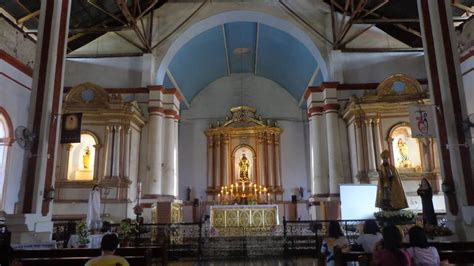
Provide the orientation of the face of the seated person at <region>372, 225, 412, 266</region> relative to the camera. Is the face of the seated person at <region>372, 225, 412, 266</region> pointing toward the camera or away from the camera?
away from the camera

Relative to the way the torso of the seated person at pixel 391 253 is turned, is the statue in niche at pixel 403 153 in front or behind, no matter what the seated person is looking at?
in front

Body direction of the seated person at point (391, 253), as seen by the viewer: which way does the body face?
away from the camera

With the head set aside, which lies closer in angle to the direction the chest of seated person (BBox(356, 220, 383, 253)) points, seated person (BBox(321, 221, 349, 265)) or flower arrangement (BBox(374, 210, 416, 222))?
the flower arrangement

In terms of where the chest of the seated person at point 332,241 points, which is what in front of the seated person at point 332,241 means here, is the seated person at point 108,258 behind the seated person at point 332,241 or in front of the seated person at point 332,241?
behind

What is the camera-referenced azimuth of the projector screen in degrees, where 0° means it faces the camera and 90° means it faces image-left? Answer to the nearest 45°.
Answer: approximately 0°

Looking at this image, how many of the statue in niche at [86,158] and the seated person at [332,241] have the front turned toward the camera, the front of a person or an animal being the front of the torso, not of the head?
1

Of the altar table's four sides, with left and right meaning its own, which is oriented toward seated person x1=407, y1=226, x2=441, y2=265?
front

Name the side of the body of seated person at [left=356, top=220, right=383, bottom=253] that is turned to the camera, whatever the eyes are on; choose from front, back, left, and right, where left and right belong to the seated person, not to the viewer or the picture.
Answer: back

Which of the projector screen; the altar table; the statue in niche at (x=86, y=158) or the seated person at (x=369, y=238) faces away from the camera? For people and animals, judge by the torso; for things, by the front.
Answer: the seated person

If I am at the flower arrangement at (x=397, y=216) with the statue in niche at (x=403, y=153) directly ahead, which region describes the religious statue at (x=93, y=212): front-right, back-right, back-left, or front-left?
back-left

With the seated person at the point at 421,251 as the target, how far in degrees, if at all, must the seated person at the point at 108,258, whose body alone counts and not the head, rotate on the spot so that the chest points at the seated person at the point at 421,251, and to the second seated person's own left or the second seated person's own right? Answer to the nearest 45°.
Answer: approximately 90° to the second seated person's own right

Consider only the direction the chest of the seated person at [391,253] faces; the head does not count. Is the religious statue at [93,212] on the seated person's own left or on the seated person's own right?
on the seated person's own left

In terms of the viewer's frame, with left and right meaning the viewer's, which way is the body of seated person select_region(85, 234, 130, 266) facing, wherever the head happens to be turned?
facing away from the viewer

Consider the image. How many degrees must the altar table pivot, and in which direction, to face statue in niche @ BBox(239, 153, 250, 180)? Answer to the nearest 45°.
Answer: approximately 180°

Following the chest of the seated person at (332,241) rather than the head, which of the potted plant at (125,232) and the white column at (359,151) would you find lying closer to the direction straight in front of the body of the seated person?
the white column

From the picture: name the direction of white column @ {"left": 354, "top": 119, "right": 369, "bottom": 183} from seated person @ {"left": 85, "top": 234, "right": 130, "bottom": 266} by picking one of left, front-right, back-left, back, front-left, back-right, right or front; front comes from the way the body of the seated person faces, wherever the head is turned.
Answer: front-right

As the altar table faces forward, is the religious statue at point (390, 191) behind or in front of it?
in front

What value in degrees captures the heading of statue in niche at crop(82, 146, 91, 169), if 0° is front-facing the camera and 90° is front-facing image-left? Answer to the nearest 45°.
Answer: approximately 0°

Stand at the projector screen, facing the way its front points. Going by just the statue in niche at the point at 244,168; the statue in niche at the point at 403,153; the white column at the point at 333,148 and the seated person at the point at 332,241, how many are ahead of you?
1

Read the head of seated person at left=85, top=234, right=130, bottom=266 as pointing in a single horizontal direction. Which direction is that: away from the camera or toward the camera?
away from the camera
